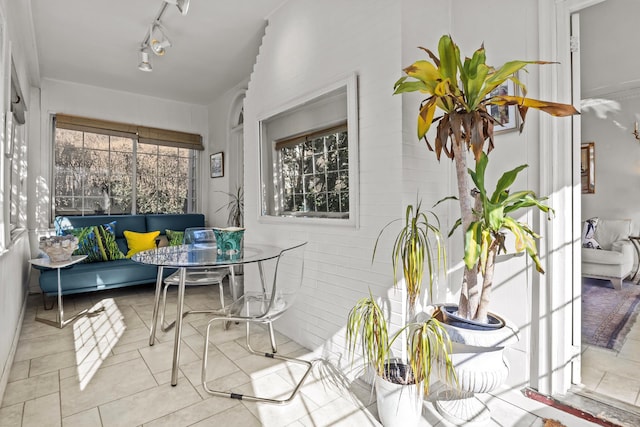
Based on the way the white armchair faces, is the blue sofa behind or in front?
in front

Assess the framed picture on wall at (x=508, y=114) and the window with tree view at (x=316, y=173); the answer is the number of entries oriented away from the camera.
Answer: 0

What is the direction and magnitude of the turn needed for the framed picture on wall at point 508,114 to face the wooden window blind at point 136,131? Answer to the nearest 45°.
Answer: approximately 45° to its right

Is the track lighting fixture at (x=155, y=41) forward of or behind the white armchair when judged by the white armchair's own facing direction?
forward

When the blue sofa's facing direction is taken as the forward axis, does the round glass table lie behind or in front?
in front

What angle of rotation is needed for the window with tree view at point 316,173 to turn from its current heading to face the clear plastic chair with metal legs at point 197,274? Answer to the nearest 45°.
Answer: approximately 45° to its right

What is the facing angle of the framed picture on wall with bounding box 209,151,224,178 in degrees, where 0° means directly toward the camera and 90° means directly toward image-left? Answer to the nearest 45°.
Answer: approximately 45°

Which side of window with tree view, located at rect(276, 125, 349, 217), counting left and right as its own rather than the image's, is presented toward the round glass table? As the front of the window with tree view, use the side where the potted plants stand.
front

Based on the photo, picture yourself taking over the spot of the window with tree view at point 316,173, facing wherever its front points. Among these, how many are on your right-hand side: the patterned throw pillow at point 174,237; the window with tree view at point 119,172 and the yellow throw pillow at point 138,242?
3

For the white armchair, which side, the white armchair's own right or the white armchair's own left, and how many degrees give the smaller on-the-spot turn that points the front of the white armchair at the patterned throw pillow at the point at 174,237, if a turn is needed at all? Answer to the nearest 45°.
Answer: approximately 45° to the white armchair's own right
